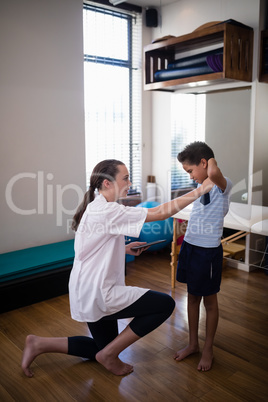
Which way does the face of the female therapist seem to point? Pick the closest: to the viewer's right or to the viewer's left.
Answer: to the viewer's right

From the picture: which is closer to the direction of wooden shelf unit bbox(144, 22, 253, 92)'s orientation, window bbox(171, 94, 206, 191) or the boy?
the boy

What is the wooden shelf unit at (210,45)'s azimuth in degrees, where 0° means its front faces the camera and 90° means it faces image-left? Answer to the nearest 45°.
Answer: approximately 45°

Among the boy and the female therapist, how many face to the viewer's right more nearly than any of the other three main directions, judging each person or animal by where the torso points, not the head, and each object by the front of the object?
1

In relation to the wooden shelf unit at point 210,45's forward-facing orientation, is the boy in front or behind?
in front

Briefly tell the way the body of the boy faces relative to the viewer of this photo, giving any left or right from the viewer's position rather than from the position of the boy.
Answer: facing the viewer and to the left of the viewer

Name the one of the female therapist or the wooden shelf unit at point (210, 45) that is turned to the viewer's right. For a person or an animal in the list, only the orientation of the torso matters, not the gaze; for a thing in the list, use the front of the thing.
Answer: the female therapist

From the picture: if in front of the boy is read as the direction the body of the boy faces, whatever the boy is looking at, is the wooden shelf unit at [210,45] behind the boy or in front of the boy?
behind

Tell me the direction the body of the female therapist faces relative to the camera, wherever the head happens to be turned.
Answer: to the viewer's right

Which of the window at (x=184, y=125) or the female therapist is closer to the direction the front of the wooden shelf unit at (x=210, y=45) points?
the female therapist

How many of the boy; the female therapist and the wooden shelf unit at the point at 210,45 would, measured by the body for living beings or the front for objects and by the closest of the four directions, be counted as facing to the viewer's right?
1
